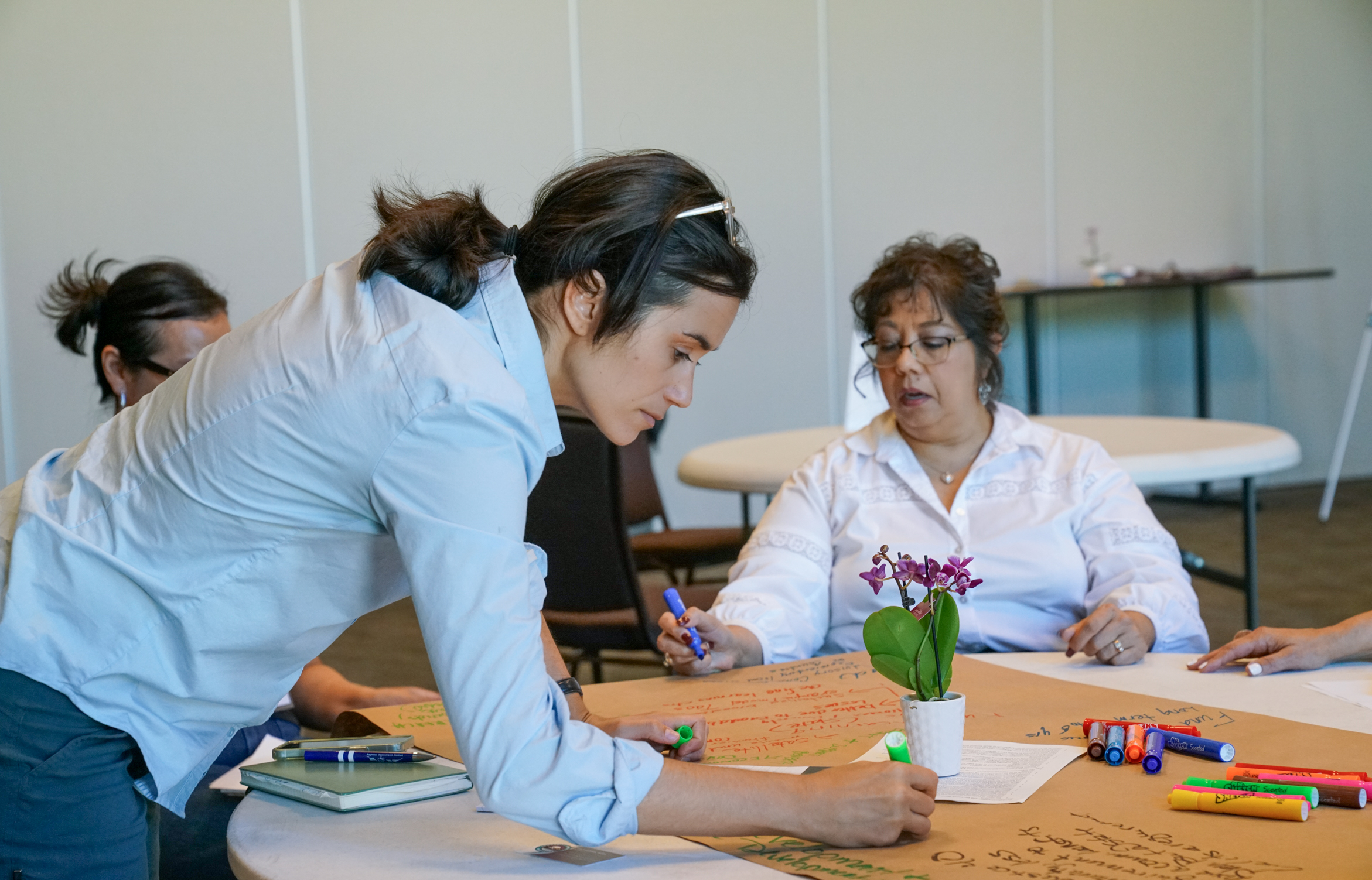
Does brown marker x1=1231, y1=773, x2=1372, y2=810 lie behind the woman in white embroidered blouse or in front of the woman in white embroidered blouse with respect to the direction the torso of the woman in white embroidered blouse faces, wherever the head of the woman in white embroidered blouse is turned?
in front

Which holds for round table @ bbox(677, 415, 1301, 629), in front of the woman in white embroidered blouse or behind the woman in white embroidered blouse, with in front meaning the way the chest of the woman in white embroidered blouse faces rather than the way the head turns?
behind

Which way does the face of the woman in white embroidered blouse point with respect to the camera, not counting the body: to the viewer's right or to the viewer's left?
to the viewer's left

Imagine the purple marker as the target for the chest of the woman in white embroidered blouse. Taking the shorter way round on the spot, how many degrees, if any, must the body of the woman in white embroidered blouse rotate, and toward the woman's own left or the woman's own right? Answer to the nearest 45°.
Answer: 0° — they already face it

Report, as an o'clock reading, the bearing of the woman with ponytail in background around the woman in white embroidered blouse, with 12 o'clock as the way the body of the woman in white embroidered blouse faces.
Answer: The woman with ponytail in background is roughly at 3 o'clock from the woman in white embroidered blouse.

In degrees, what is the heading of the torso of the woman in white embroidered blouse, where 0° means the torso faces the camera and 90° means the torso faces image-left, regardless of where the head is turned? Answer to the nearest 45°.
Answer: approximately 0°

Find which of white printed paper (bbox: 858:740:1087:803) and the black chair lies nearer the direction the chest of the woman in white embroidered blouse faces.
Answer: the white printed paper

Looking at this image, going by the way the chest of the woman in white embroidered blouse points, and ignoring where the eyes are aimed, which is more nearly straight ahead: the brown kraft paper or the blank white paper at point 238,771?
the brown kraft paper

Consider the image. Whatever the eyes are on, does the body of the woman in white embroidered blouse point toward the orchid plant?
yes

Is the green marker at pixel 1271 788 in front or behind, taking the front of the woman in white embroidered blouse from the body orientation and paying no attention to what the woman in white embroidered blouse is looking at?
in front

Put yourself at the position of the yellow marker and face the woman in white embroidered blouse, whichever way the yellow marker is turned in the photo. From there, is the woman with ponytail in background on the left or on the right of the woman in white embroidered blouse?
left

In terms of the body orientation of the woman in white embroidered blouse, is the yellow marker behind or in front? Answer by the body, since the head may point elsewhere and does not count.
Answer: in front
